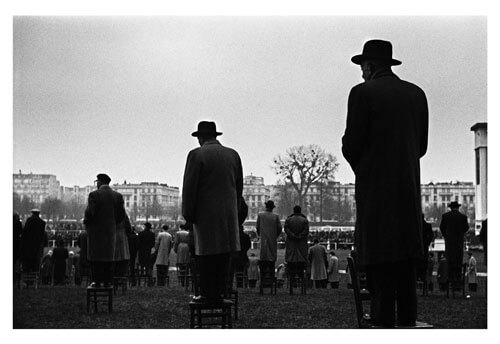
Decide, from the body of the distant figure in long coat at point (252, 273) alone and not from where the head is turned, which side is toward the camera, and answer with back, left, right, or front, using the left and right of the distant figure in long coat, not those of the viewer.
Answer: back

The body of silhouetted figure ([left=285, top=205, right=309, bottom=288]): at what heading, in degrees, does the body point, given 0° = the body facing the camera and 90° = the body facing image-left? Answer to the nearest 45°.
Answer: approximately 180°

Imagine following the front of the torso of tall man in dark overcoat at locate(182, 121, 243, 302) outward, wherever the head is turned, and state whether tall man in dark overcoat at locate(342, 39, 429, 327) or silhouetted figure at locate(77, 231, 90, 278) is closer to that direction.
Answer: the silhouetted figure

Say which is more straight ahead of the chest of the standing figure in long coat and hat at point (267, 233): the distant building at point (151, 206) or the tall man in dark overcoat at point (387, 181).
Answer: the distant building

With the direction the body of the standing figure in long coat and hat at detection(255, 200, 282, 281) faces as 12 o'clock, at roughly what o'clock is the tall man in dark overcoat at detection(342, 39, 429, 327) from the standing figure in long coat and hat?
The tall man in dark overcoat is roughly at 6 o'clock from the standing figure in long coat and hat.

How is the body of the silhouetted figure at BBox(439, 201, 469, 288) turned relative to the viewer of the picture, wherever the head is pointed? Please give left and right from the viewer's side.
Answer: facing away from the viewer

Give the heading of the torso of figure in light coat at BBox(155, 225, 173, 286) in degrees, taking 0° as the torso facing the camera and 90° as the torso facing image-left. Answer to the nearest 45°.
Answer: approximately 180°

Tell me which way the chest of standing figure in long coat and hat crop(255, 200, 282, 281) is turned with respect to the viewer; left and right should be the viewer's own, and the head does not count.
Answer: facing away from the viewer

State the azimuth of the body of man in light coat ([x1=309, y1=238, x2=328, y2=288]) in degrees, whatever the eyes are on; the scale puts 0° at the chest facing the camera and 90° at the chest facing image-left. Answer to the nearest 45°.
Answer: approximately 180°

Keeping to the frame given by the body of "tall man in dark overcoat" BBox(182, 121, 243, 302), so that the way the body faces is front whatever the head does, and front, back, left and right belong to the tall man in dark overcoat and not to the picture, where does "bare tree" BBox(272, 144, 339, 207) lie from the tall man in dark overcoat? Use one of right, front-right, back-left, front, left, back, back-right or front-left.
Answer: front-right
